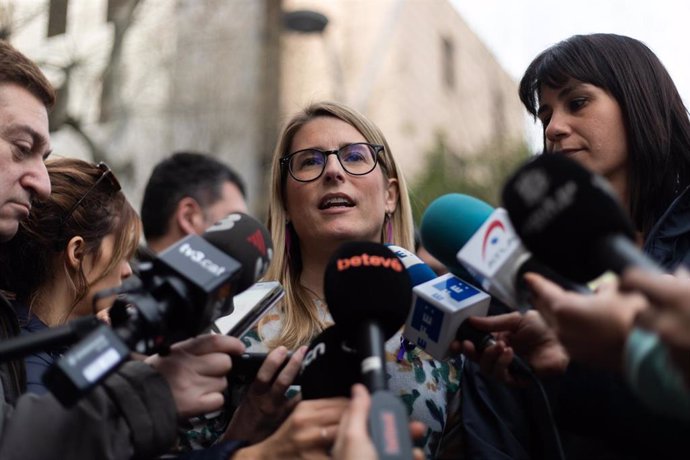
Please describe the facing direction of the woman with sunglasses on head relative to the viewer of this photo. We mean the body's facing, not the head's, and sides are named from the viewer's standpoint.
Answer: facing to the right of the viewer

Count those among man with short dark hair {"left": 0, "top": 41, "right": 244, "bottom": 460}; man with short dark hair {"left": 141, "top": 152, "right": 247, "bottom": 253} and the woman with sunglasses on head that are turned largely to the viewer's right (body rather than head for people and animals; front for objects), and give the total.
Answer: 3

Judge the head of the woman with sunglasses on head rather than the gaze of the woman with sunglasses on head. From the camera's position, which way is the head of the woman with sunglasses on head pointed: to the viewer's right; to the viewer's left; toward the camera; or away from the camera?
to the viewer's right

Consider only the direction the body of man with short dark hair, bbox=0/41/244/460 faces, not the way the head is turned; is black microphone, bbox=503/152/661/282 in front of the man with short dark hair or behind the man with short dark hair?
in front

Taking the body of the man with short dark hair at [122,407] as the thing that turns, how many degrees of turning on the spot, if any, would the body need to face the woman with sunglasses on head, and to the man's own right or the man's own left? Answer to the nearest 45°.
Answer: approximately 90° to the man's own left

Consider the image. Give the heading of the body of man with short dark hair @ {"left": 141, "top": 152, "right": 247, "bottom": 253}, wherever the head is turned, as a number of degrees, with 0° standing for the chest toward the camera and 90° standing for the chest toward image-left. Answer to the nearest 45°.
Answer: approximately 270°

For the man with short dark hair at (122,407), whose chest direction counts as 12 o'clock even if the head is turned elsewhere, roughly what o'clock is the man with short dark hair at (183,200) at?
the man with short dark hair at (183,200) is roughly at 9 o'clock from the man with short dark hair at (122,407).

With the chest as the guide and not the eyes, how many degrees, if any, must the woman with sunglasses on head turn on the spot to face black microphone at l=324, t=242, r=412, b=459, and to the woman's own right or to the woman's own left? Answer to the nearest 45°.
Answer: approximately 45° to the woman's own right

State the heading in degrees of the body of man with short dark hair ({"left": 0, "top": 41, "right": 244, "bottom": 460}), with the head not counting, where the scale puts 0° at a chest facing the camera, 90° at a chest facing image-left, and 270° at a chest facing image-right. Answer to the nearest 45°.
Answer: approximately 270°

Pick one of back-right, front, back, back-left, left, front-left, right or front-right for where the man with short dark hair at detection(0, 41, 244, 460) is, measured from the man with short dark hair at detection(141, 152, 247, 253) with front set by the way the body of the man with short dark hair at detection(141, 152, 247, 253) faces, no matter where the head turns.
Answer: right
